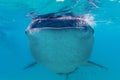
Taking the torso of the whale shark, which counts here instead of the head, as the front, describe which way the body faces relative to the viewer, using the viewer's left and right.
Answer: facing the viewer
